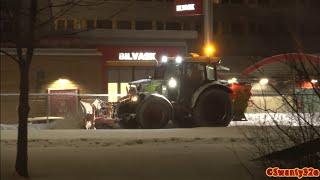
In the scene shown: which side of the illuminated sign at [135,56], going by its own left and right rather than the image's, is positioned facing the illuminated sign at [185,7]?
left

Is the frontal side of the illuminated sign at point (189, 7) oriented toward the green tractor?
yes

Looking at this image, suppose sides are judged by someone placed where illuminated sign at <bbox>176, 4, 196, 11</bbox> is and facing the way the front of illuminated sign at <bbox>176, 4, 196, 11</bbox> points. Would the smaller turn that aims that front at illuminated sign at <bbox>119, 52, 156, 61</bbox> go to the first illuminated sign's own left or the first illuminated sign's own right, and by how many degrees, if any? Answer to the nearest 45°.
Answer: approximately 90° to the first illuminated sign's own right

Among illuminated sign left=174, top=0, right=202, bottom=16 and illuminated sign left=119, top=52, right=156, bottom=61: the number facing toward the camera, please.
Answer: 2

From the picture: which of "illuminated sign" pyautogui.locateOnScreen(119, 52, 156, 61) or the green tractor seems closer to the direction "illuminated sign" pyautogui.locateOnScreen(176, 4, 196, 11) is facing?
the green tractor

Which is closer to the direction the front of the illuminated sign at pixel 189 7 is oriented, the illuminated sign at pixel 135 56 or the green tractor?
the green tractor

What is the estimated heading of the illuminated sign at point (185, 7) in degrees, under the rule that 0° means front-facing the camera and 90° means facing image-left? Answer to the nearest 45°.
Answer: approximately 0°
